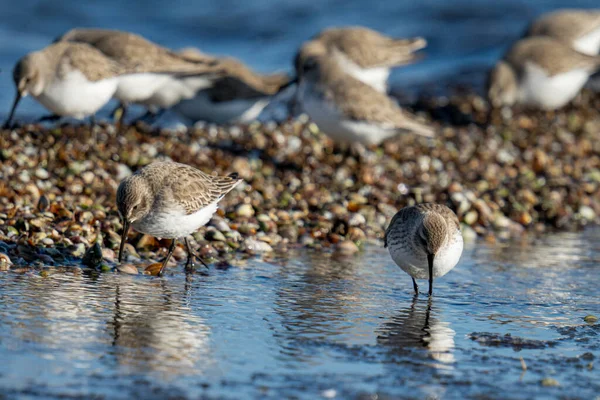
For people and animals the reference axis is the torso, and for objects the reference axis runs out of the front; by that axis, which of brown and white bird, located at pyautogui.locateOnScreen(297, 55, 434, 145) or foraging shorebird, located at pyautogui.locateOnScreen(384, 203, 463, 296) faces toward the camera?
the foraging shorebird

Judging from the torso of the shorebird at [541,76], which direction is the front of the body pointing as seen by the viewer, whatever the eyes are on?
to the viewer's left

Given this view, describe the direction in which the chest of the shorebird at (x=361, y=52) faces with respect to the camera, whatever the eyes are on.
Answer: to the viewer's left

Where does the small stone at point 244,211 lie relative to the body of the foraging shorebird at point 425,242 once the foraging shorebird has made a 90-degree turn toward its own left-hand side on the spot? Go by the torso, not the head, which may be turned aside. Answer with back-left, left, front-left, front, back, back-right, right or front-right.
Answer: back-left

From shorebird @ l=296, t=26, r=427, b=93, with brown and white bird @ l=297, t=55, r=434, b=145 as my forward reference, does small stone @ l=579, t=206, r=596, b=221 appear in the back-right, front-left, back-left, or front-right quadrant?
front-left

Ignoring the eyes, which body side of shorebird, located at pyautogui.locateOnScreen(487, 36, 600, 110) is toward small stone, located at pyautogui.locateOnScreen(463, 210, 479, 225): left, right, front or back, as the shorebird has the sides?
left

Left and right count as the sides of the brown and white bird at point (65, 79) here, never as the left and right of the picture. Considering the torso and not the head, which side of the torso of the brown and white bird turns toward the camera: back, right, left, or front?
left

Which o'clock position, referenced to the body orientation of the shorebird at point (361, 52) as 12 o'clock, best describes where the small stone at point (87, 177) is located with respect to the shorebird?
The small stone is roughly at 10 o'clock from the shorebird.

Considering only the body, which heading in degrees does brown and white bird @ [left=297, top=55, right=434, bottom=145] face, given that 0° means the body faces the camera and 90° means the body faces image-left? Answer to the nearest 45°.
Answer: approximately 90°

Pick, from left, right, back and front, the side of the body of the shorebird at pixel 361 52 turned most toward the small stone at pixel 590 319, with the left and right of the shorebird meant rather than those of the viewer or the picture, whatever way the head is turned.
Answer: left

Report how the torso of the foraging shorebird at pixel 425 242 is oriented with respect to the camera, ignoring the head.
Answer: toward the camera

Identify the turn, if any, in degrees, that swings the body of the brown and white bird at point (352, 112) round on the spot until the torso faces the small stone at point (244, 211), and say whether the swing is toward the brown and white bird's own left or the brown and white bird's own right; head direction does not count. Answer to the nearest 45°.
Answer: approximately 45° to the brown and white bird's own left

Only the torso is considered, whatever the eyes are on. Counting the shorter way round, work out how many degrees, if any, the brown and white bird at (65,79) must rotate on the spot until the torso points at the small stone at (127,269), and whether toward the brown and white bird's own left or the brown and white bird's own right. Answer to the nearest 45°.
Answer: approximately 90° to the brown and white bird's own left

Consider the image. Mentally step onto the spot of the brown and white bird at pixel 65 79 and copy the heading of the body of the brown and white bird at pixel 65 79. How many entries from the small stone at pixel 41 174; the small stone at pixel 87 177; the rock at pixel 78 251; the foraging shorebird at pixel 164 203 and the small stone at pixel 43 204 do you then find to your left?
5

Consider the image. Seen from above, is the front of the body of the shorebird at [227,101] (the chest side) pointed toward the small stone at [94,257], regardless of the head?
no

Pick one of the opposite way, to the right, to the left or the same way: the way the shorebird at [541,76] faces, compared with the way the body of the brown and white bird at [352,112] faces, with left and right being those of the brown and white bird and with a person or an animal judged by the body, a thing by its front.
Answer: the same way

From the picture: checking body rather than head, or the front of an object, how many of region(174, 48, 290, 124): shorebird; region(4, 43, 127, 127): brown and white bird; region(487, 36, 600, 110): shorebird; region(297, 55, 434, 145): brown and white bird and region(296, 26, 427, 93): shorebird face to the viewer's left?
5

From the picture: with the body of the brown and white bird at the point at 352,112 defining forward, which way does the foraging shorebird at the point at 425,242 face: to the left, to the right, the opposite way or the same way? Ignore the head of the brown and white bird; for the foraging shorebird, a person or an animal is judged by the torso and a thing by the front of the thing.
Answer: to the left

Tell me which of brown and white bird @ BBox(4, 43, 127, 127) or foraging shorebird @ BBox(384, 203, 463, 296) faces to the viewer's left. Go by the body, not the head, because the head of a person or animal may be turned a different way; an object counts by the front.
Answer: the brown and white bird

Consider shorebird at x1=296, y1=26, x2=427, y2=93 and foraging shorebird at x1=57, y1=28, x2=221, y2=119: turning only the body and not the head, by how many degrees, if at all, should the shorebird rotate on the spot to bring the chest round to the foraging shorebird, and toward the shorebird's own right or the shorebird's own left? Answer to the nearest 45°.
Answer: approximately 45° to the shorebird's own left
